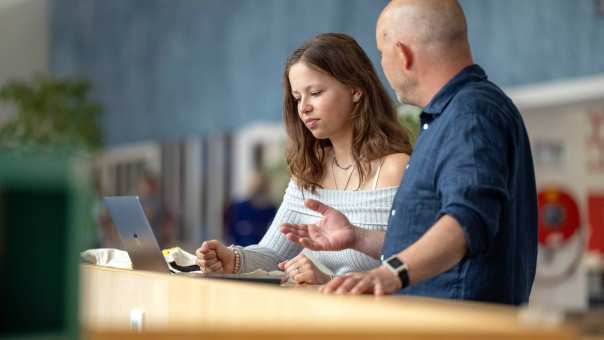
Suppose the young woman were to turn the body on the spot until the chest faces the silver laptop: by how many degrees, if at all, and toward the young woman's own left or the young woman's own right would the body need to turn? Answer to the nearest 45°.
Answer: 0° — they already face it

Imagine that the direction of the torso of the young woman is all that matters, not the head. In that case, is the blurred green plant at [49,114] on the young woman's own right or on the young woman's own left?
on the young woman's own right

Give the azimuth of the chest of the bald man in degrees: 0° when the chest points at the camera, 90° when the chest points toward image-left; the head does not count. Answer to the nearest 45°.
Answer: approximately 90°

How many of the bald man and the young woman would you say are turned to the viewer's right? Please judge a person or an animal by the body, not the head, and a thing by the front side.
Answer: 0

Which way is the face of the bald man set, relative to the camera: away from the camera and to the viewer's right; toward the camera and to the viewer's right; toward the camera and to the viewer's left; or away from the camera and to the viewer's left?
away from the camera and to the viewer's left

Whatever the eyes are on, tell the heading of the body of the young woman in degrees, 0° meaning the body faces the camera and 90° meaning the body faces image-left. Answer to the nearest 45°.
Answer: approximately 45°

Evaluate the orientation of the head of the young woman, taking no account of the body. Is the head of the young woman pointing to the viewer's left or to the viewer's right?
to the viewer's left
